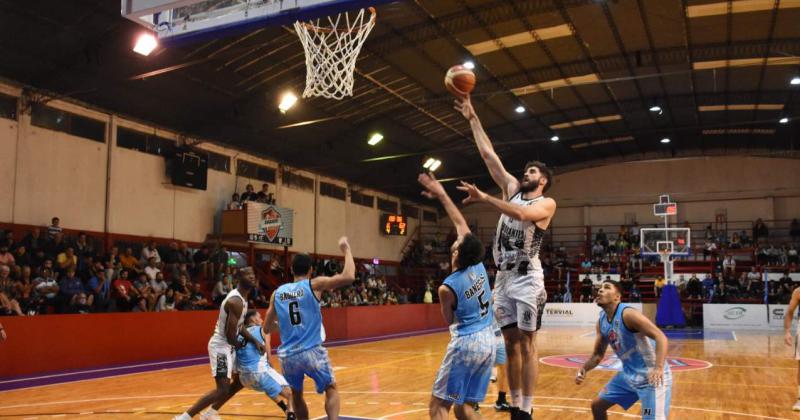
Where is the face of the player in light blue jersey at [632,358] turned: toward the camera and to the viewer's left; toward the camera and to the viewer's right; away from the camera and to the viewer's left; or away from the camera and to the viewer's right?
toward the camera and to the viewer's left

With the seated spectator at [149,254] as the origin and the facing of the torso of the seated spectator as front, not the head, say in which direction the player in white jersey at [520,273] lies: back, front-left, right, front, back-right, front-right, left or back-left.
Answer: front-right

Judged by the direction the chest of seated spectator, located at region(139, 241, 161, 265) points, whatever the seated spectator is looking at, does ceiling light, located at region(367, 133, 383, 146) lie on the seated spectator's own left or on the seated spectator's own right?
on the seated spectator's own left

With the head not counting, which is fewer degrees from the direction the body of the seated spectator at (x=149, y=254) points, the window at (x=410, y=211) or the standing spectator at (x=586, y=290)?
the standing spectator

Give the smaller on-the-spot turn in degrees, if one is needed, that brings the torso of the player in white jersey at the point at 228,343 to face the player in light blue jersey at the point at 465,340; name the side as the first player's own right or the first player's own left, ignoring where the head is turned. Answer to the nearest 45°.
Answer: approximately 45° to the first player's own right

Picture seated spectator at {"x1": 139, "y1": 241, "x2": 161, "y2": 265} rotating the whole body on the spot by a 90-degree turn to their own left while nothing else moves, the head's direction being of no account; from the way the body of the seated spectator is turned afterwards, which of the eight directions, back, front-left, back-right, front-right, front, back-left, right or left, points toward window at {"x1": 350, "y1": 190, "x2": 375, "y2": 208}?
front

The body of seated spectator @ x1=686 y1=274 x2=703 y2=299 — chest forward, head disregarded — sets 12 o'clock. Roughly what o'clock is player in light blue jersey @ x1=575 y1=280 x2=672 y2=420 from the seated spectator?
The player in light blue jersey is roughly at 12 o'clock from the seated spectator.

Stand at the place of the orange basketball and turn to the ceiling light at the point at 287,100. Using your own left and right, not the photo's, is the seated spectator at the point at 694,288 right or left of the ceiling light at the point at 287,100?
right

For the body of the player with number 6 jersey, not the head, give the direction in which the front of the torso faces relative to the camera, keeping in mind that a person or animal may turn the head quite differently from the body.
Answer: away from the camera

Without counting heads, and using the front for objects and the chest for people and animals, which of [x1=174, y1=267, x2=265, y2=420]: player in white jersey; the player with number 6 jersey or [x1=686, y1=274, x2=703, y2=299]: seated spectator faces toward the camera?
the seated spectator

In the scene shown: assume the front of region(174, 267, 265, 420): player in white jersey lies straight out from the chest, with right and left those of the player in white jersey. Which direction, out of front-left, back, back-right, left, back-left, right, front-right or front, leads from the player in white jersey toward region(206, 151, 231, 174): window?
left

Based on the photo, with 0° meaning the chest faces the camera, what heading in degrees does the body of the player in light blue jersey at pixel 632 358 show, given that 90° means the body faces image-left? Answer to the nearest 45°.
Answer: approximately 45°
